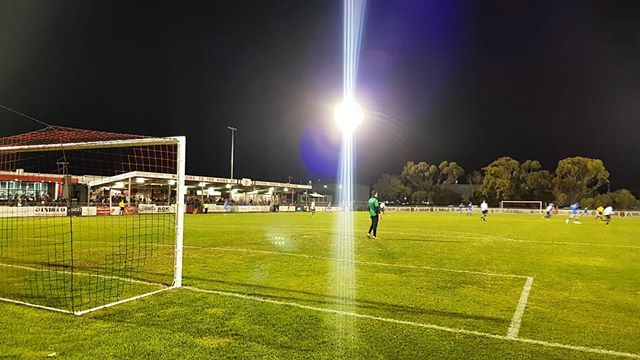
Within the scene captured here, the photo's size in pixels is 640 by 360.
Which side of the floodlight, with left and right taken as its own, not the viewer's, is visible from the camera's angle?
front
